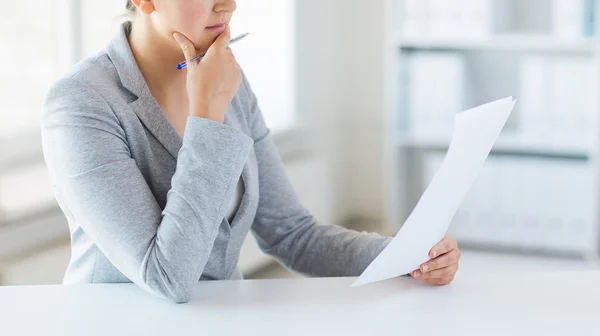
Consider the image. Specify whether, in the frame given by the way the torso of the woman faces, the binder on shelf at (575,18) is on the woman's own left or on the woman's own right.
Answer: on the woman's own left

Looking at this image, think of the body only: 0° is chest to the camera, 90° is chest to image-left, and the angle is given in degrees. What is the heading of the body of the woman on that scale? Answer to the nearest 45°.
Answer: approximately 315°

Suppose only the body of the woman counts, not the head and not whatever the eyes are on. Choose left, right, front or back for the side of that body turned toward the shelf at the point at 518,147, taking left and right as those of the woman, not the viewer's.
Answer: left

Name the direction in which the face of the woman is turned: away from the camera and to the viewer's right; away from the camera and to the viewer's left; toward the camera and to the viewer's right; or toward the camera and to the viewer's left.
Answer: toward the camera and to the viewer's right

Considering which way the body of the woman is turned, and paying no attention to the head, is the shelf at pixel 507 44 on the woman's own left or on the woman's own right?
on the woman's own left
